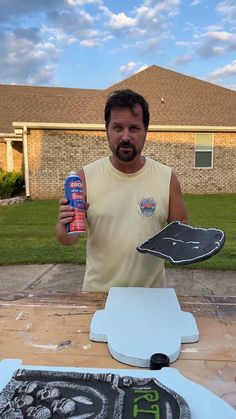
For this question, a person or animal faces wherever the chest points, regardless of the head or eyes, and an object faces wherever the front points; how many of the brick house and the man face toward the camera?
2

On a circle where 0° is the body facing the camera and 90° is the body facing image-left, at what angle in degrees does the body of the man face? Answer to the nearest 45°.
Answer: approximately 0°

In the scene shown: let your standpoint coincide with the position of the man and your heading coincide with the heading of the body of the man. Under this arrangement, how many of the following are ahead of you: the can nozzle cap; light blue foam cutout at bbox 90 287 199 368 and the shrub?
2

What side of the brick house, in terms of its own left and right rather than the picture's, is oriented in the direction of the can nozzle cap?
front

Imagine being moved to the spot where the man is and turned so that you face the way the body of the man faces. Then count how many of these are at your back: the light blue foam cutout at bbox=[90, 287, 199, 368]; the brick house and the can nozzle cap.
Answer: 1

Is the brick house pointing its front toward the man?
yes

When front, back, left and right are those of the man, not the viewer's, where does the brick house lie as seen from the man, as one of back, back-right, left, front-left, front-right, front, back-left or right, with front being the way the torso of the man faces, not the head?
back

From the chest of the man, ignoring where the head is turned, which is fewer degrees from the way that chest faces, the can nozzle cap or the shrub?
the can nozzle cap

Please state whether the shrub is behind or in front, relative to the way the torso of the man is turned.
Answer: behind

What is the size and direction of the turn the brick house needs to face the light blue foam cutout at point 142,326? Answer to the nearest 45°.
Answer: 0° — it already faces it

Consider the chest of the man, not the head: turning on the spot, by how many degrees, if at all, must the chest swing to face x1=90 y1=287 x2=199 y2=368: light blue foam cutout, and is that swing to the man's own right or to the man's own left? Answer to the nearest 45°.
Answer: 0° — they already face it
